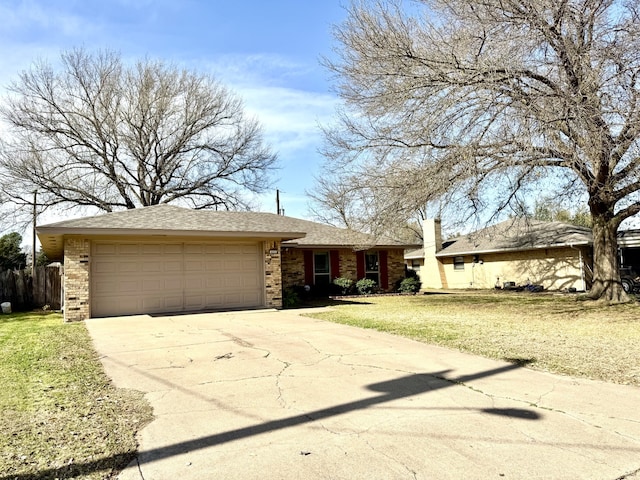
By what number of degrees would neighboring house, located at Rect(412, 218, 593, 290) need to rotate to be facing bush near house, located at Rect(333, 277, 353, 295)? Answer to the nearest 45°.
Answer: approximately 135° to its right

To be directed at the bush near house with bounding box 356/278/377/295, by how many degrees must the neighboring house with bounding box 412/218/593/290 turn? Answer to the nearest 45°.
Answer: approximately 135° to its right

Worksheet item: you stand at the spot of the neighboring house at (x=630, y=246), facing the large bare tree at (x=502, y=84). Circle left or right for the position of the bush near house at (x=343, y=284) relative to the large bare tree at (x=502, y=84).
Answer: right

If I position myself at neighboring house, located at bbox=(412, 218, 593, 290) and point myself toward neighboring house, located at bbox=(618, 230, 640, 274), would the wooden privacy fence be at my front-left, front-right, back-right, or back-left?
back-right

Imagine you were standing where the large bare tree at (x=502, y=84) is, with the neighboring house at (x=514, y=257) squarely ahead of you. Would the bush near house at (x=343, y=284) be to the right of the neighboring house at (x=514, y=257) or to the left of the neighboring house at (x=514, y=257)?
left
